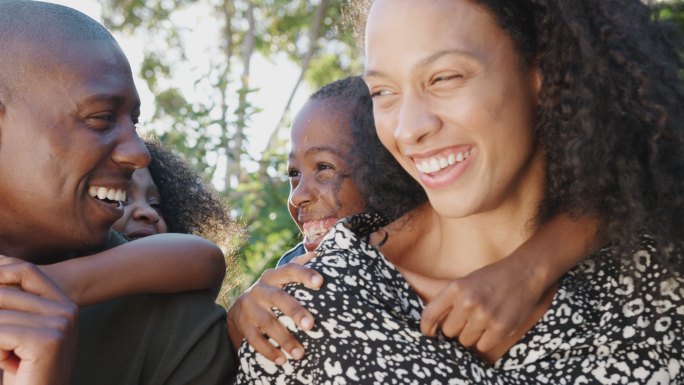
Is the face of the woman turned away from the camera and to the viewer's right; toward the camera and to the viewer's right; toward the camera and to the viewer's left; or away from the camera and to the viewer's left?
toward the camera and to the viewer's left

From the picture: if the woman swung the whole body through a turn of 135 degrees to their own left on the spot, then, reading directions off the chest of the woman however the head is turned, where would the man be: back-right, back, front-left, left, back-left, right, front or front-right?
back

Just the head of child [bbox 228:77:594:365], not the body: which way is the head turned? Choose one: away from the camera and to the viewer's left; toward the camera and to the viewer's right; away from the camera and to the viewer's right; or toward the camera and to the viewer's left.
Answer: toward the camera and to the viewer's left

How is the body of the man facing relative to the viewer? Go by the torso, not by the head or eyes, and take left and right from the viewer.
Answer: facing the viewer and to the right of the viewer

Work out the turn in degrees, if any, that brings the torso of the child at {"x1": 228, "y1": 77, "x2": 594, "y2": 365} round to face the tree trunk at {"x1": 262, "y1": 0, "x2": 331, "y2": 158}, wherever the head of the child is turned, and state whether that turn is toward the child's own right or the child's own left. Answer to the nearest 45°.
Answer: approximately 135° to the child's own right

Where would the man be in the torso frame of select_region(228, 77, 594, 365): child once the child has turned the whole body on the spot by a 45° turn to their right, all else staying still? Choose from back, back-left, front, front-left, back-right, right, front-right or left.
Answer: front

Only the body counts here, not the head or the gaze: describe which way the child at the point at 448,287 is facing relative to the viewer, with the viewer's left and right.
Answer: facing the viewer and to the left of the viewer

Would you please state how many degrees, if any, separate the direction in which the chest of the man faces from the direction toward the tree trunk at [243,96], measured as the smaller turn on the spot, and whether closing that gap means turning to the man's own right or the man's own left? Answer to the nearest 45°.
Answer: approximately 135° to the man's own left

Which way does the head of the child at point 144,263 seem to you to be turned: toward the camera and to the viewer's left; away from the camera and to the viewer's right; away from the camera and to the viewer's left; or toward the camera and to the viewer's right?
toward the camera and to the viewer's left

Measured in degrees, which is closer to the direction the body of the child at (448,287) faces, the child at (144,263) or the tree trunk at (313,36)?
the child
